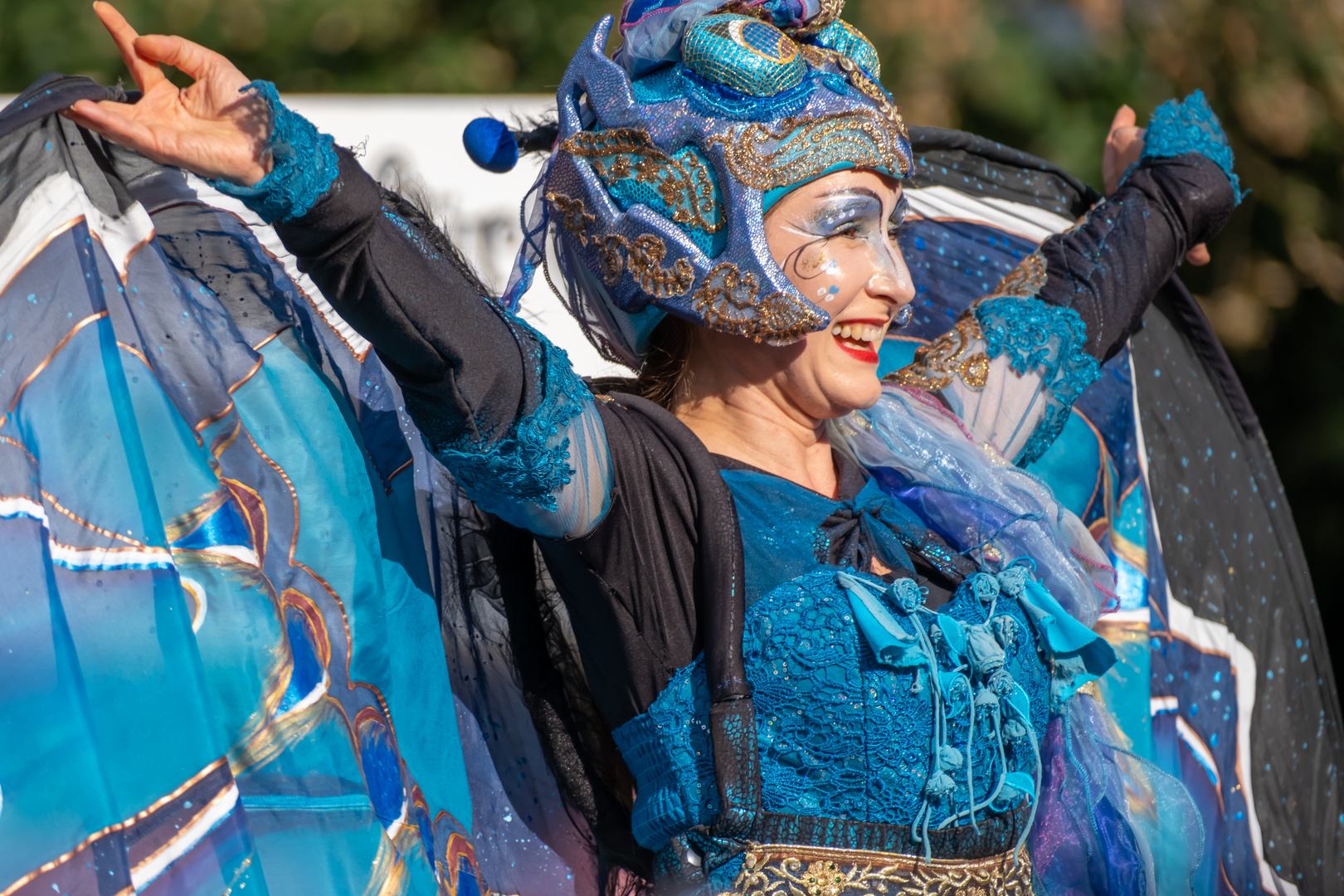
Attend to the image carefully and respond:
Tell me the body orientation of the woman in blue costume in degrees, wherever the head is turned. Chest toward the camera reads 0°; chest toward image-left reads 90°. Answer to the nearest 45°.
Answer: approximately 315°

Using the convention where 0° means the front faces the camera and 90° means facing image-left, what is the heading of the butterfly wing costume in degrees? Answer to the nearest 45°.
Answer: approximately 315°
